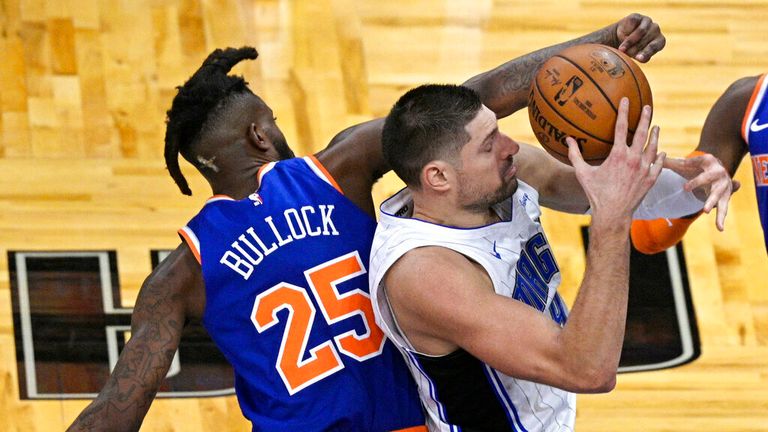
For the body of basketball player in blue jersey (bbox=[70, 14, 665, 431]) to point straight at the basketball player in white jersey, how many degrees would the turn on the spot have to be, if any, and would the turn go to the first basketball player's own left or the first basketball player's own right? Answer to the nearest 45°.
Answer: approximately 90° to the first basketball player's own right

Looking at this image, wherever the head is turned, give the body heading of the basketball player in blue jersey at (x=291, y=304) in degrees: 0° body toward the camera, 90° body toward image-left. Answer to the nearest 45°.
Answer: approximately 180°

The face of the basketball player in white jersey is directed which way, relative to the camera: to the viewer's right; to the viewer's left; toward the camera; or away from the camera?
to the viewer's right

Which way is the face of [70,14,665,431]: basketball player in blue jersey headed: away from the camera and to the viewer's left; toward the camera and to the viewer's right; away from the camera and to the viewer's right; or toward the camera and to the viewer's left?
away from the camera and to the viewer's right

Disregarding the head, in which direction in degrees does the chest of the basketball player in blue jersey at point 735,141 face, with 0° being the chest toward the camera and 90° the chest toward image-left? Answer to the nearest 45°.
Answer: approximately 45°

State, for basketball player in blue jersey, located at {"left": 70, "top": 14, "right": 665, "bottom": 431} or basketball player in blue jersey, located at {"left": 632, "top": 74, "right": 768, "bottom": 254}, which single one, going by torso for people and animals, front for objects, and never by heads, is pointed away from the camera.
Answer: basketball player in blue jersey, located at {"left": 70, "top": 14, "right": 665, "bottom": 431}

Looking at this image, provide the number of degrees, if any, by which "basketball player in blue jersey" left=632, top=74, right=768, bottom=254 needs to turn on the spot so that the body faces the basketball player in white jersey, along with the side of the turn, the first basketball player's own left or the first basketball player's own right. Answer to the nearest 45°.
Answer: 0° — they already face them

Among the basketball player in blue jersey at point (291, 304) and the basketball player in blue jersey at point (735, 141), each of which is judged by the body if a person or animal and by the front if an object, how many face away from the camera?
1

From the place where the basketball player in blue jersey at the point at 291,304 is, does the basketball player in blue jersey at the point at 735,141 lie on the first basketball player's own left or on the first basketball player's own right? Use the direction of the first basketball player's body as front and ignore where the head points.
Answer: on the first basketball player's own right

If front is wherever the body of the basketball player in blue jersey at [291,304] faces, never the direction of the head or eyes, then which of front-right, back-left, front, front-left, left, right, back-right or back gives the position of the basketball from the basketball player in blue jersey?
right

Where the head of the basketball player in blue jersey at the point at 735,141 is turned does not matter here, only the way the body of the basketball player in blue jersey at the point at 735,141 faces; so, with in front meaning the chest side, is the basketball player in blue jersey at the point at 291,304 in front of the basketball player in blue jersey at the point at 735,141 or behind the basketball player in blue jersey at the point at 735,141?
in front
